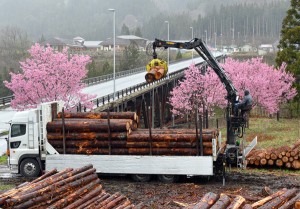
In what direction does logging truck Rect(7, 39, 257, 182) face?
to the viewer's left

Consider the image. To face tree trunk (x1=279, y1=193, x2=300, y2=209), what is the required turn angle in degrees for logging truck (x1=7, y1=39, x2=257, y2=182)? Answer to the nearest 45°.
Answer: approximately 135° to its left

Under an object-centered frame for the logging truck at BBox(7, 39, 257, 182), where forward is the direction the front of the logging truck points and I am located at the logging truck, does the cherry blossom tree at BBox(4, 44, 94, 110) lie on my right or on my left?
on my right

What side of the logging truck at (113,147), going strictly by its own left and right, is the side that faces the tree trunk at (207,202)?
left

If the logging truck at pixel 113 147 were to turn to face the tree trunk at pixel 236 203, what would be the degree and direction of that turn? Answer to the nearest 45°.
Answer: approximately 90° to its left

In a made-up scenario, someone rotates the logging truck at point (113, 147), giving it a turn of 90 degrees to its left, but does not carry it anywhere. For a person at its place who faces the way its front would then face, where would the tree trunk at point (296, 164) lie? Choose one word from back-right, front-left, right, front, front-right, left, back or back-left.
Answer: left

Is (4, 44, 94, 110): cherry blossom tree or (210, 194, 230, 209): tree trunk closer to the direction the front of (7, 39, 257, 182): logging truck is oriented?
the cherry blossom tree

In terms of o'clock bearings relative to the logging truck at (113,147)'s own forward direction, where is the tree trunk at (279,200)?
The tree trunk is roughly at 8 o'clock from the logging truck.

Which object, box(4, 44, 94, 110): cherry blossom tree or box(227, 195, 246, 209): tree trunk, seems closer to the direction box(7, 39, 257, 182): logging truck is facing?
the cherry blossom tree
